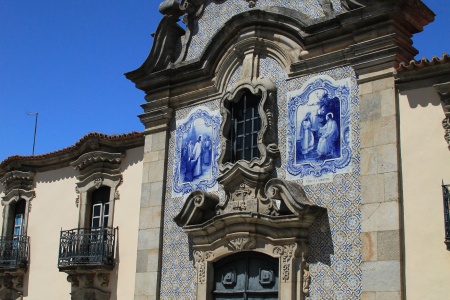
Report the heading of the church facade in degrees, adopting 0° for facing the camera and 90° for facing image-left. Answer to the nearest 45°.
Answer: approximately 45°
